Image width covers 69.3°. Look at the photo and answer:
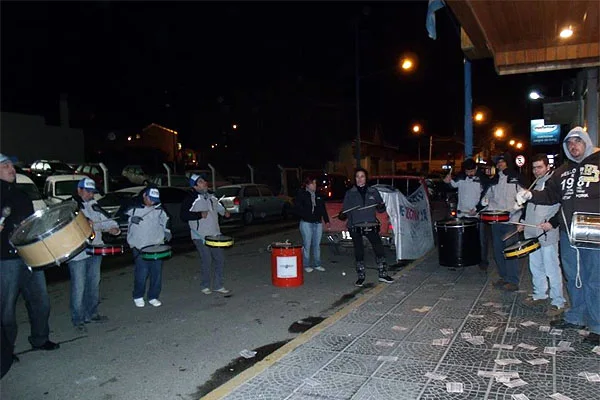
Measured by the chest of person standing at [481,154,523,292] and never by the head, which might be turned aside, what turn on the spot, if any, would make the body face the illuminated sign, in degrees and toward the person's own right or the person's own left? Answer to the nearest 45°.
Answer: approximately 135° to the person's own right

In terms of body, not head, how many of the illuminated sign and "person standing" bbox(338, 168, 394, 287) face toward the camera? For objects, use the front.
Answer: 2

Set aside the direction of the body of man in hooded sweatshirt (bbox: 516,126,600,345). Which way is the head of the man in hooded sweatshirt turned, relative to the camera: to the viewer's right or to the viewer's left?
to the viewer's left

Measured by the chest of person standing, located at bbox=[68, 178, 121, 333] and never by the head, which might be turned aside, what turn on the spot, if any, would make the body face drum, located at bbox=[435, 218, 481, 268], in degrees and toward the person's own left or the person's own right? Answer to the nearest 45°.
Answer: approximately 45° to the person's own left

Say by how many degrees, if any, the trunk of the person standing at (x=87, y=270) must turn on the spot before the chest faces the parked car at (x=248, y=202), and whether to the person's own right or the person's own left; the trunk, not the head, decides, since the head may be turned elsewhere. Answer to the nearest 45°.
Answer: approximately 90° to the person's own left

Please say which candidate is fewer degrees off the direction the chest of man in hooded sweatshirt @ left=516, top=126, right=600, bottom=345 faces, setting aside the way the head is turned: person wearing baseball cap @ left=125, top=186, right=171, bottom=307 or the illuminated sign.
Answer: the person wearing baseball cap

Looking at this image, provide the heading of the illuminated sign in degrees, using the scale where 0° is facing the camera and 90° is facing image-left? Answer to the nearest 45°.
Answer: approximately 0°

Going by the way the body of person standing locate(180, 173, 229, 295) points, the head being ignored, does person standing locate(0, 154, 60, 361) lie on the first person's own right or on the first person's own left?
on the first person's own right
